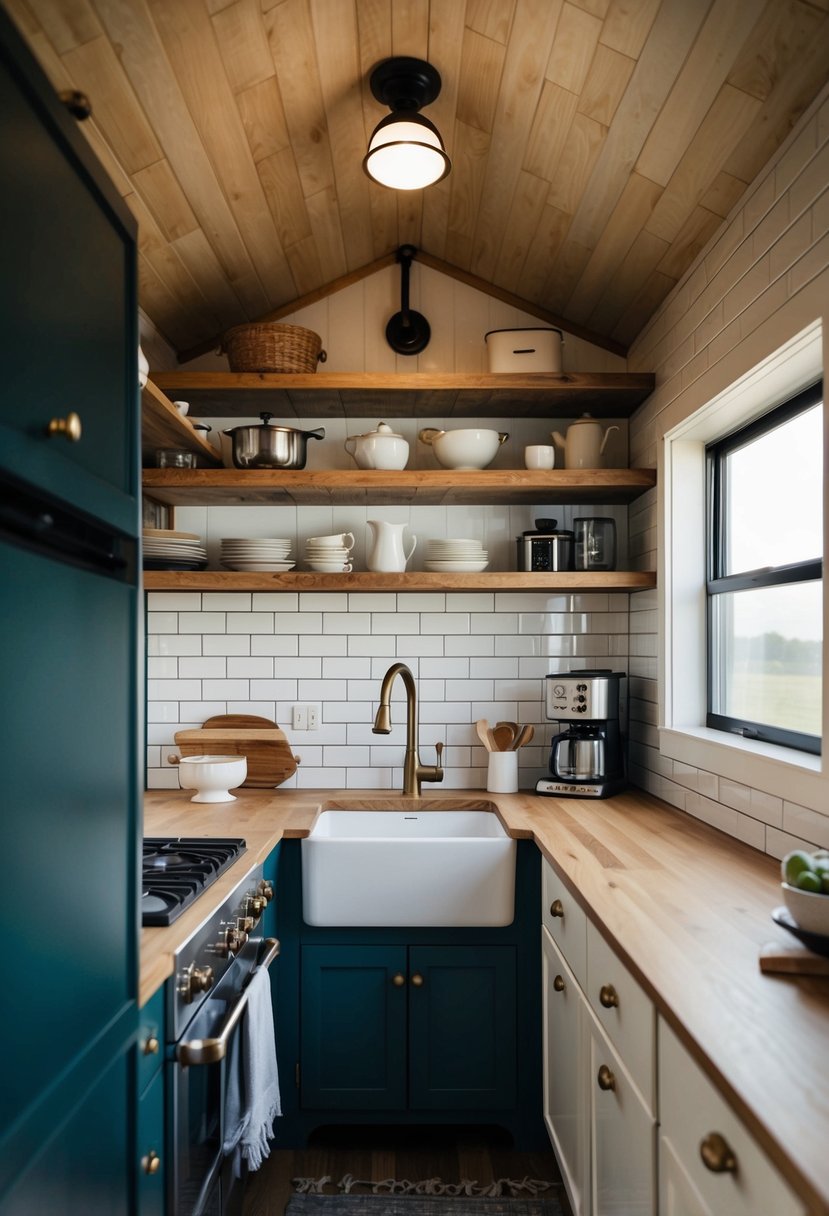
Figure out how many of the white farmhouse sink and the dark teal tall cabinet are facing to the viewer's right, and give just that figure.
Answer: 1

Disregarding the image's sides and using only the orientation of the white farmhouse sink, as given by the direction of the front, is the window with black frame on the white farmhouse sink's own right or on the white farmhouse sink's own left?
on the white farmhouse sink's own left

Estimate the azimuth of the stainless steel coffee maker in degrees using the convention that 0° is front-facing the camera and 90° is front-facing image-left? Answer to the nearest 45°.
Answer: approximately 45°

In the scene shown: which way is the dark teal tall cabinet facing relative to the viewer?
to the viewer's right

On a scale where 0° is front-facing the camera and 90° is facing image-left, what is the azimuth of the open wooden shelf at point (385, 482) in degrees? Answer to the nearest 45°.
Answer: approximately 0°
